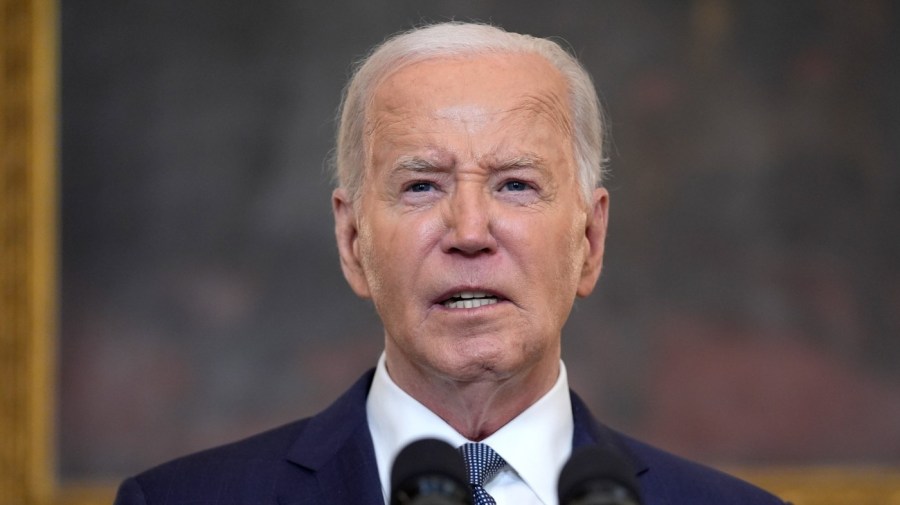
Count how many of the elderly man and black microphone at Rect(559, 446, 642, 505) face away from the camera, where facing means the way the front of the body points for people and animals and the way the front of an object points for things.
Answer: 1

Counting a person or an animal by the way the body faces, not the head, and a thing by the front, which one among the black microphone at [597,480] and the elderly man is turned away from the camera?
the black microphone

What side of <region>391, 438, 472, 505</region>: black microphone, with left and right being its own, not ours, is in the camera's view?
back

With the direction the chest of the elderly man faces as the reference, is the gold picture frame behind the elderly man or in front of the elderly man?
behind

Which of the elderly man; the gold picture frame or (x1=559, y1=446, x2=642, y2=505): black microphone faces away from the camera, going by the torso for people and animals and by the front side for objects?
the black microphone

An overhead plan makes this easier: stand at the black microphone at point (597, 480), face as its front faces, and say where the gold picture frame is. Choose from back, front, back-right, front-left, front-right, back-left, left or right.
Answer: front-left

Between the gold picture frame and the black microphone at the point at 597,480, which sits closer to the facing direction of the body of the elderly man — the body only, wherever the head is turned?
the black microphone

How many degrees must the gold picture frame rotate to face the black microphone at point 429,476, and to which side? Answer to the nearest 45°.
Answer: approximately 45° to its left

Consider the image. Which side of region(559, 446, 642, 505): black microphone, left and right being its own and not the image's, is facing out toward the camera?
back

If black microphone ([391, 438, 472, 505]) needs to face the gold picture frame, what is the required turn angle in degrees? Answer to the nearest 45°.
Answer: approximately 45° to its left
